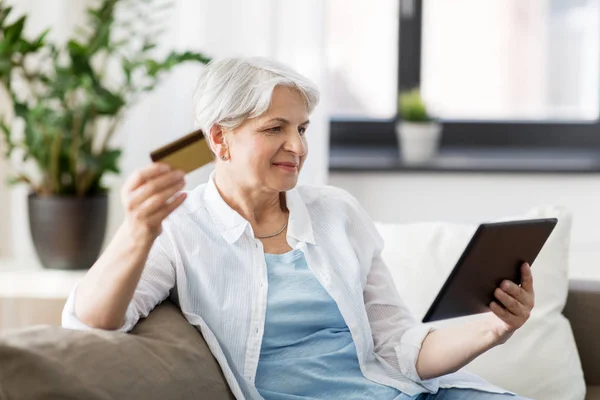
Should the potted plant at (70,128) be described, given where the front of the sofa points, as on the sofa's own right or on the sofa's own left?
on the sofa's own right

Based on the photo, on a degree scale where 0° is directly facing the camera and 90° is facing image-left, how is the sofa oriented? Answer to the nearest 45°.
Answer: approximately 0°

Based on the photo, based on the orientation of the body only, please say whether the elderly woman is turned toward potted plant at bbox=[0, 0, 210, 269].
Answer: no

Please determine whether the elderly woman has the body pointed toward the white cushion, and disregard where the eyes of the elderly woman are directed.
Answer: no

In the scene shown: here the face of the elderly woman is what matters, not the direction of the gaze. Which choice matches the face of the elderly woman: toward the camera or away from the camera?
toward the camera

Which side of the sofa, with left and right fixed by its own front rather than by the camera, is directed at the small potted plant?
back

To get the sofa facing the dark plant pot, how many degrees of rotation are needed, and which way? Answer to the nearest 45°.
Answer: approximately 135° to its right

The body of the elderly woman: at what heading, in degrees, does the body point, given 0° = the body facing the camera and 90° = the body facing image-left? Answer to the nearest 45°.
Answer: approximately 315°

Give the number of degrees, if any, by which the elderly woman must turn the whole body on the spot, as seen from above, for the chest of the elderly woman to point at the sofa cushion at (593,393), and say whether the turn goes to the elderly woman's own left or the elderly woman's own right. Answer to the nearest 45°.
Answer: approximately 90° to the elderly woman's own left
